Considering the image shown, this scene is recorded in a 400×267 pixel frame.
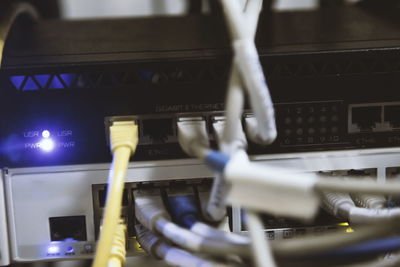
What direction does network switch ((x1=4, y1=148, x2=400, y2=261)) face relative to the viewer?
toward the camera

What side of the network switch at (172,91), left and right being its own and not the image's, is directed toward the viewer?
front
